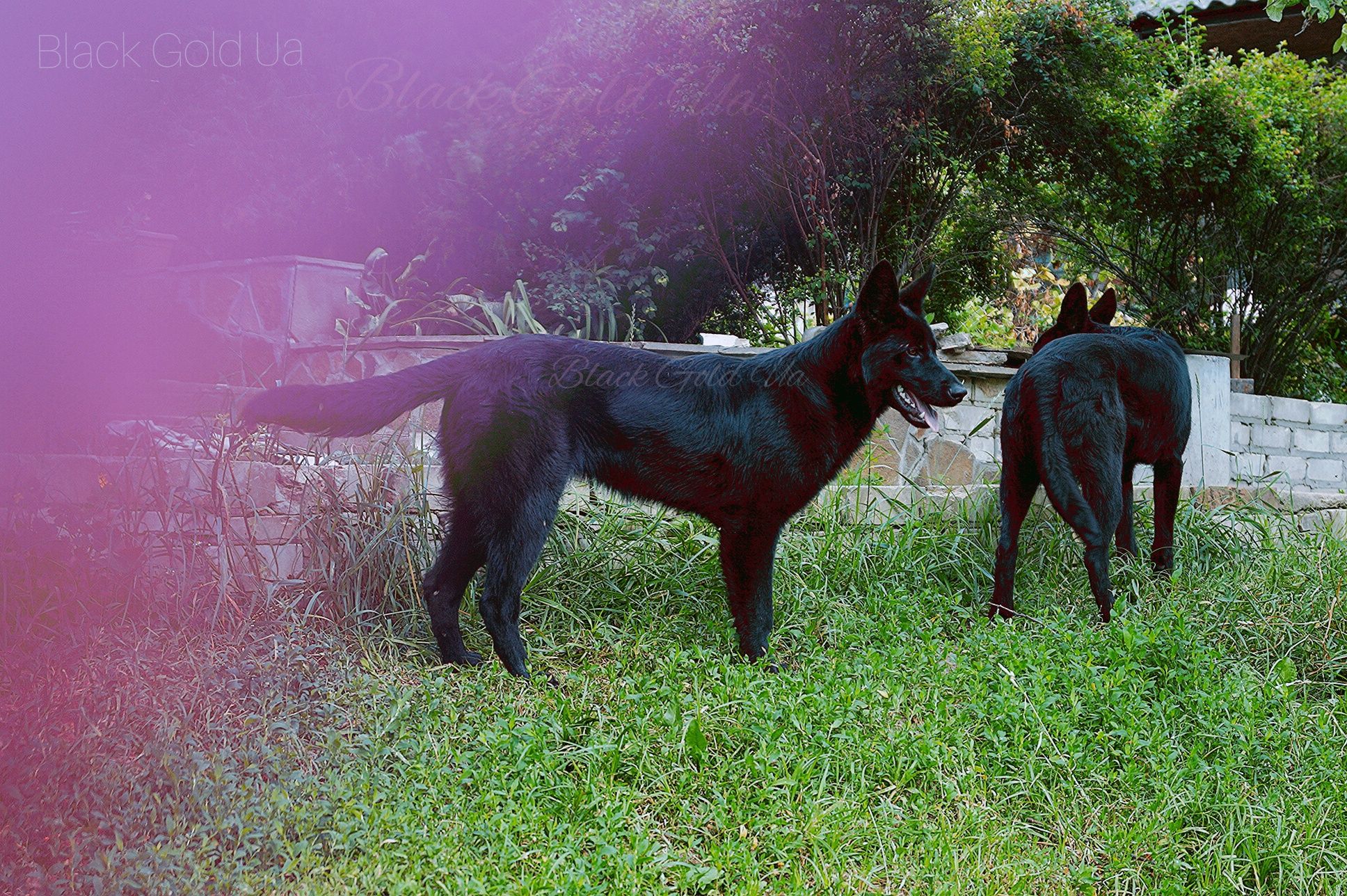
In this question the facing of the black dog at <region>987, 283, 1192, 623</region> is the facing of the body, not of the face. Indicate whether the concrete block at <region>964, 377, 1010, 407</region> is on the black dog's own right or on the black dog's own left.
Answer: on the black dog's own left

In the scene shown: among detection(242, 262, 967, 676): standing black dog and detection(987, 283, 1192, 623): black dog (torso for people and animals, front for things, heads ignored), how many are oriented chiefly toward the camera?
0

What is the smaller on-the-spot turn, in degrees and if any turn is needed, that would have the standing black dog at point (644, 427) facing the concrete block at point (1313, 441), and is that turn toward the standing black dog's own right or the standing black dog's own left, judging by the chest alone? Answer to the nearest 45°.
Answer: approximately 45° to the standing black dog's own left

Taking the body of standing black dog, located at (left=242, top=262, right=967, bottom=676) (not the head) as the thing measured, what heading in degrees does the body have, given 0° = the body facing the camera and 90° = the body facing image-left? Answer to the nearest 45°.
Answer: approximately 270°

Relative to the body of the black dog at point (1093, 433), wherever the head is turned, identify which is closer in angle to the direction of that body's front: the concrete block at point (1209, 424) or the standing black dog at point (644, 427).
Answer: the concrete block

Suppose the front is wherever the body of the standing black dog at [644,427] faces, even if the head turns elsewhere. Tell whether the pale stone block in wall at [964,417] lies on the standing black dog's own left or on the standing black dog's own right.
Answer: on the standing black dog's own left

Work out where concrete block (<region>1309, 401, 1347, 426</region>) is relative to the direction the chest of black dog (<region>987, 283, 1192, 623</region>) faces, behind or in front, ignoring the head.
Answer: in front

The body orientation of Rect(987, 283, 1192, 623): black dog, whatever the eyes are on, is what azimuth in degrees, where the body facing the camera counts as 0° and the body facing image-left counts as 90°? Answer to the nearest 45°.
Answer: approximately 225°
